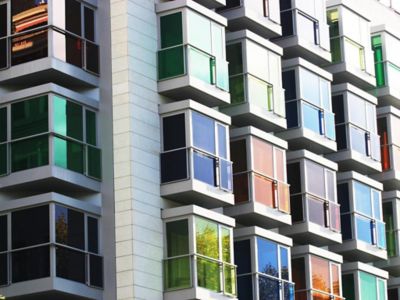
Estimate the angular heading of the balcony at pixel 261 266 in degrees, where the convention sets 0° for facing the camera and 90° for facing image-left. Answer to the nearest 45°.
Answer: approximately 315°

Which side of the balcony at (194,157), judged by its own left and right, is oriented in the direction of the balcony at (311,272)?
left

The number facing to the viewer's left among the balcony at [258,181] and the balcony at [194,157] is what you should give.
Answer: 0

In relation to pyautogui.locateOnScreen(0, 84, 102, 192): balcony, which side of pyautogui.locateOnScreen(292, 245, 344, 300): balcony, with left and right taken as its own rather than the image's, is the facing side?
right

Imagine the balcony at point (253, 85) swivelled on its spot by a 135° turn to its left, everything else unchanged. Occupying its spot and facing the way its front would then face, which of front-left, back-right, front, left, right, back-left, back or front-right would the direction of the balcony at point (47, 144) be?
back-left

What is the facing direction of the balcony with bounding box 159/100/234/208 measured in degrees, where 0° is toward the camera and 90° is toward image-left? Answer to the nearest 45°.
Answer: approximately 315°

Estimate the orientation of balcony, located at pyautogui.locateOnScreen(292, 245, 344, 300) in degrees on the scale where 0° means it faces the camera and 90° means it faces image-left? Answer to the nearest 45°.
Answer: approximately 315°
